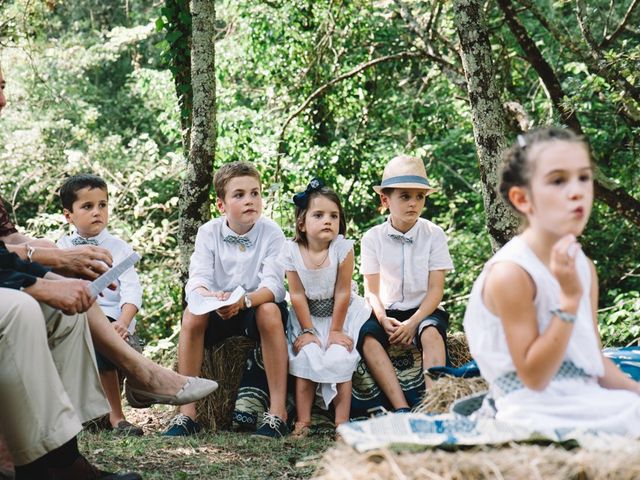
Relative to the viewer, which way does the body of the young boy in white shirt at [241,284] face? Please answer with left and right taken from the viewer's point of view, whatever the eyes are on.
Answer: facing the viewer

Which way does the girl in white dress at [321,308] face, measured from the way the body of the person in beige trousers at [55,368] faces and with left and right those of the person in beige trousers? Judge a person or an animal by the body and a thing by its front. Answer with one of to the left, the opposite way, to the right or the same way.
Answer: to the right

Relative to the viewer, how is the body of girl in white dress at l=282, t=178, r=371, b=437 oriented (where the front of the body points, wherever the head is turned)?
toward the camera

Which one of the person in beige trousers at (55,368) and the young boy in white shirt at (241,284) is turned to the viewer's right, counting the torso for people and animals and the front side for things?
the person in beige trousers

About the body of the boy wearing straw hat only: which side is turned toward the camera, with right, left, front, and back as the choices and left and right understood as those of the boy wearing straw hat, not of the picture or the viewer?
front

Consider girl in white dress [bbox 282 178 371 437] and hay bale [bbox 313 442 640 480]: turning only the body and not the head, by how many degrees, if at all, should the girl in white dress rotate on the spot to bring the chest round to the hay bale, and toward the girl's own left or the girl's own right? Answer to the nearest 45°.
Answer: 0° — they already face it

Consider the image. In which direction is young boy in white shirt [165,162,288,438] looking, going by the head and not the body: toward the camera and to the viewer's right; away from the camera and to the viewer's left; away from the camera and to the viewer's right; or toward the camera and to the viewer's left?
toward the camera and to the viewer's right
